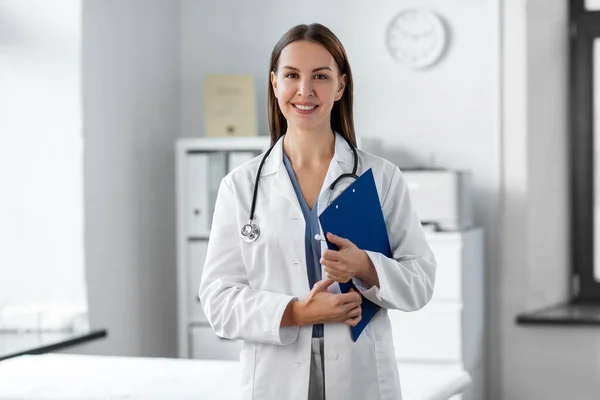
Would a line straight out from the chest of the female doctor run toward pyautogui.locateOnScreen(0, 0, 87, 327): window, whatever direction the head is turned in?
no

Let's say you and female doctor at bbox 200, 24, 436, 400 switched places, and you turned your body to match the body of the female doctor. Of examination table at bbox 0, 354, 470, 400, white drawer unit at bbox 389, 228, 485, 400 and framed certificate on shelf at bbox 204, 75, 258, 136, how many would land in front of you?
0

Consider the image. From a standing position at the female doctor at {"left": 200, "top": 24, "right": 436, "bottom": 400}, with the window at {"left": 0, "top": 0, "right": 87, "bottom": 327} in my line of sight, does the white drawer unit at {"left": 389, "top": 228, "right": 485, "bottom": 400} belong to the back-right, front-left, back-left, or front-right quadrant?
front-right

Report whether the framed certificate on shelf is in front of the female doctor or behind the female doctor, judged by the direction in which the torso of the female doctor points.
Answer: behind

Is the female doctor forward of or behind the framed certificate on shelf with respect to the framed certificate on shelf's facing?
forward

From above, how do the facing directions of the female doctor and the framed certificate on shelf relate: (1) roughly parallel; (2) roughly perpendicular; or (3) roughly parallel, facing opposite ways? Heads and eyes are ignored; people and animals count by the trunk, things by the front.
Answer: roughly parallel

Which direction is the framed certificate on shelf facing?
toward the camera

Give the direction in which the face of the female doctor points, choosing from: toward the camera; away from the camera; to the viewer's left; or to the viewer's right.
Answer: toward the camera

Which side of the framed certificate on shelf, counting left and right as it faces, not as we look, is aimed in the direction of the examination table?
front

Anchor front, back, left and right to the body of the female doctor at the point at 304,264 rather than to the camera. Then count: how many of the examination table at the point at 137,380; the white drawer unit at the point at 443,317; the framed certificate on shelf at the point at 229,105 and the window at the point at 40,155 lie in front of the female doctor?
0

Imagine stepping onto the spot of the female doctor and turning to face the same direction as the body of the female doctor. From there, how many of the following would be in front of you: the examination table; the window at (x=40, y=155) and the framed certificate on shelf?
0

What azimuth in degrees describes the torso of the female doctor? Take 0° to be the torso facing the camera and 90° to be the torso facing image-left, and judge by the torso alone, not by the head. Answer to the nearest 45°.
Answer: approximately 0°

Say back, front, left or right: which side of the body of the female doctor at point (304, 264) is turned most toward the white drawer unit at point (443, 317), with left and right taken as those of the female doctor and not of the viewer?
back

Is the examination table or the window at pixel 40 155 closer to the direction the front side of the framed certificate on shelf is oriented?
the examination table
